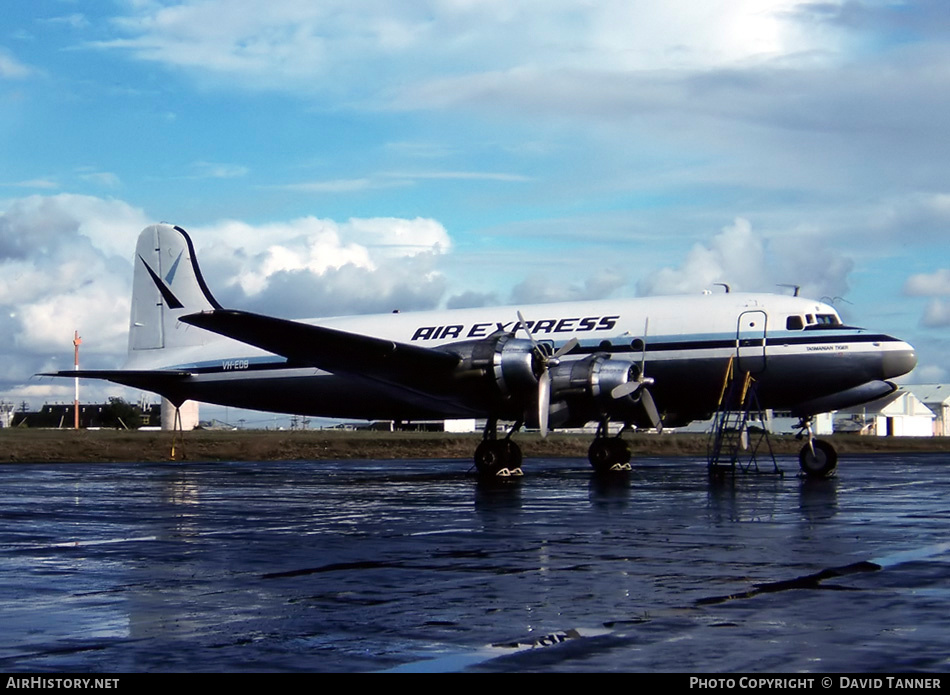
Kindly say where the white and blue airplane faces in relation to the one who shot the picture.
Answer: facing the viewer and to the right of the viewer
